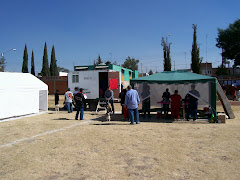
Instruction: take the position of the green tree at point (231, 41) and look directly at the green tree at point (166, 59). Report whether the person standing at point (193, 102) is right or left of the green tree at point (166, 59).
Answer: left

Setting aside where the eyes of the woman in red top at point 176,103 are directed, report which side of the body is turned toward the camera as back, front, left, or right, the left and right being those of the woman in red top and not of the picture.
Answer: back

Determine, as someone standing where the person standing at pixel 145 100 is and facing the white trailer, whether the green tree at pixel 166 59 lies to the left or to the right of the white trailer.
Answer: right

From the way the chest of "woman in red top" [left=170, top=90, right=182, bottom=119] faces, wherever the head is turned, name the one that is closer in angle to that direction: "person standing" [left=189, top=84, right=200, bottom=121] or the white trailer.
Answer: the white trailer

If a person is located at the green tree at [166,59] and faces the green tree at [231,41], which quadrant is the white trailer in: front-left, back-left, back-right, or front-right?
back-right

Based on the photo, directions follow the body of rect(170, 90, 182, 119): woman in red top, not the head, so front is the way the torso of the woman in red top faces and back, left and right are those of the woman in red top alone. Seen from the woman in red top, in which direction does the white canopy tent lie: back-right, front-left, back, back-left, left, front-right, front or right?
left

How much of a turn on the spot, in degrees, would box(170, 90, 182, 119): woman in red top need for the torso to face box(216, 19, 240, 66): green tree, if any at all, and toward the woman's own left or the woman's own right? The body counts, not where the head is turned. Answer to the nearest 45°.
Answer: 0° — they already face it

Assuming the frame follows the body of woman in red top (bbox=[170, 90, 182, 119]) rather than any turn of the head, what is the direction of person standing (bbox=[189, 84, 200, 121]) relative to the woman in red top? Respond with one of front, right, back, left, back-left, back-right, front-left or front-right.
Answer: right
